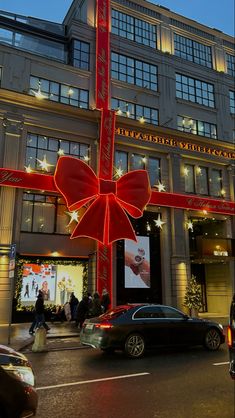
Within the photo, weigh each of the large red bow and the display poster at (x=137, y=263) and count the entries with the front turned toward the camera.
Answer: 2

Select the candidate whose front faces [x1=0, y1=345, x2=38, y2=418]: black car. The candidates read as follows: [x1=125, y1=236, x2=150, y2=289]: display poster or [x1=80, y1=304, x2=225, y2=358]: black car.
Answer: the display poster

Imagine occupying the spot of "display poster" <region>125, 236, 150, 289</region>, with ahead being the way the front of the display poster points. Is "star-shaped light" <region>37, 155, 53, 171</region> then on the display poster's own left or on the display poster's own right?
on the display poster's own right

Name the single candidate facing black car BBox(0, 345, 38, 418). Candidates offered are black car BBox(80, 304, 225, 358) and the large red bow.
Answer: the large red bow

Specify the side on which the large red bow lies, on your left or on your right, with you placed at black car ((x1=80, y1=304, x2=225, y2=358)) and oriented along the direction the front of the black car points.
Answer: on your left

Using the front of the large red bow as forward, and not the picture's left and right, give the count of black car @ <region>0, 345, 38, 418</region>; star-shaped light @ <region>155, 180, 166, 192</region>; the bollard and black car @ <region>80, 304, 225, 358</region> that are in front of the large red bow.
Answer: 3

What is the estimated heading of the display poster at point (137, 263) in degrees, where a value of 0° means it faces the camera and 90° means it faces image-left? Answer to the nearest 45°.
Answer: approximately 0°

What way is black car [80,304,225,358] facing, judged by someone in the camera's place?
facing away from the viewer and to the right of the viewer

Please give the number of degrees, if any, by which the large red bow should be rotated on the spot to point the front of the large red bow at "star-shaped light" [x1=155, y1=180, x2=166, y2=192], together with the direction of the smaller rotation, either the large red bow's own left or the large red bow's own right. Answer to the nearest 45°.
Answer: approximately 135° to the large red bow's own left
